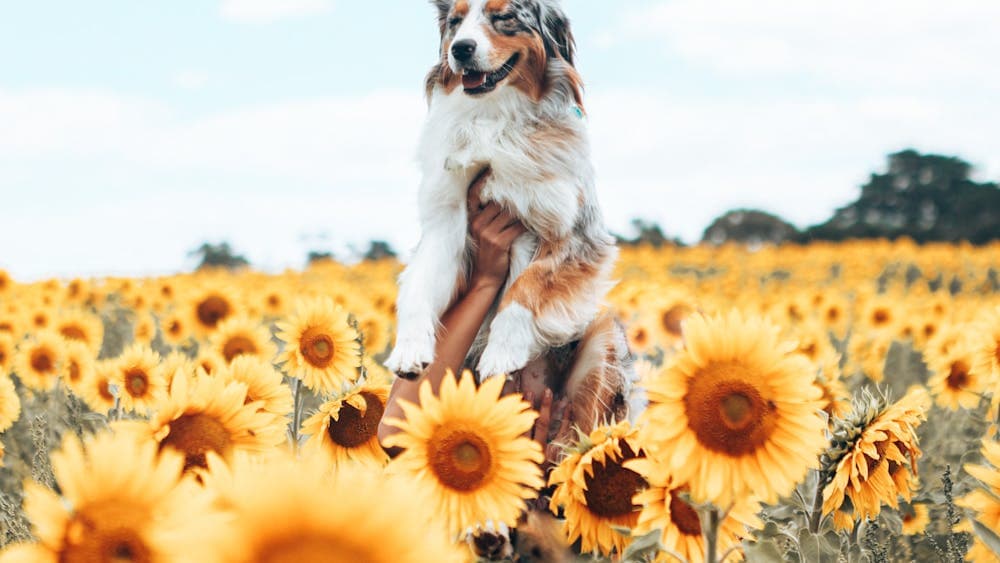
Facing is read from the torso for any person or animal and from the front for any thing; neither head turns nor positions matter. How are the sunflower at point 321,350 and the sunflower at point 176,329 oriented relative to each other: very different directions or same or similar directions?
same or similar directions

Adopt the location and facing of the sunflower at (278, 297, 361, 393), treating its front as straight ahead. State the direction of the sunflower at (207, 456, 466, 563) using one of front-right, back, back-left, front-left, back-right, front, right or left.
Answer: front

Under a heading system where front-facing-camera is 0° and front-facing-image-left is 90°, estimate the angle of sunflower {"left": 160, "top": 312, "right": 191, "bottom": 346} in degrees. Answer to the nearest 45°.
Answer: approximately 0°

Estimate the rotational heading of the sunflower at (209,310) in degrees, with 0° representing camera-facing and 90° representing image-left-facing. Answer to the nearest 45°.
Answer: approximately 0°

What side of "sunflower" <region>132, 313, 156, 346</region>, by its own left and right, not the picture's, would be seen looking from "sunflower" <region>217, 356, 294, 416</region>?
front

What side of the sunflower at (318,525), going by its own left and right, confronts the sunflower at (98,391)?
back

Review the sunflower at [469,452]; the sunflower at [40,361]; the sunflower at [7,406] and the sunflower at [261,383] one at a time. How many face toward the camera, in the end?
4

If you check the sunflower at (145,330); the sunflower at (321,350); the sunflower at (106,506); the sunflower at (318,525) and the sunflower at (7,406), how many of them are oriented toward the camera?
5

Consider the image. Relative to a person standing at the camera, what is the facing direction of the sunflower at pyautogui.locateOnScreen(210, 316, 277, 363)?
facing the viewer

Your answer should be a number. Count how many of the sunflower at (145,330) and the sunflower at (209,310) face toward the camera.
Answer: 2

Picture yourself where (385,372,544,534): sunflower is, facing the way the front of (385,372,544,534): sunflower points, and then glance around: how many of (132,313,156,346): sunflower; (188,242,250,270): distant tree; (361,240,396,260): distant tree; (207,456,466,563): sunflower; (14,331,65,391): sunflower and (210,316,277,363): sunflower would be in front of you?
1

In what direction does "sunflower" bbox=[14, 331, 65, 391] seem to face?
toward the camera

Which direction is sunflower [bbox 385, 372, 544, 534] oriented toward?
toward the camera

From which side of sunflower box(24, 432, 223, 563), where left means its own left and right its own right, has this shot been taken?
front
